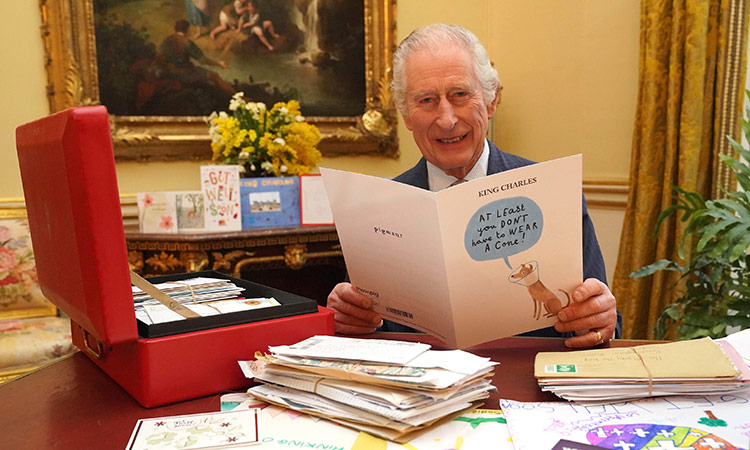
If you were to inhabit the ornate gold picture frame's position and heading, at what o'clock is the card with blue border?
The card with blue border is roughly at 11 o'clock from the ornate gold picture frame.

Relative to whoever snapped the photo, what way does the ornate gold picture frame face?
facing the viewer

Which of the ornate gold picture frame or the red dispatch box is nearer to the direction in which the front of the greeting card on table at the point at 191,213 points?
the red dispatch box

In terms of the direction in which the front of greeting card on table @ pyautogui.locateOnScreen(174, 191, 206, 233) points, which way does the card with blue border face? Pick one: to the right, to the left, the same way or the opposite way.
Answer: the same way

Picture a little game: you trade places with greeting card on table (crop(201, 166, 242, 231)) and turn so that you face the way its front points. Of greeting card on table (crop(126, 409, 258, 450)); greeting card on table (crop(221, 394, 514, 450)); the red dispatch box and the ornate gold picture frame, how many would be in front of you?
3

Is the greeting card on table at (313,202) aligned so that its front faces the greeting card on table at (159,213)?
no

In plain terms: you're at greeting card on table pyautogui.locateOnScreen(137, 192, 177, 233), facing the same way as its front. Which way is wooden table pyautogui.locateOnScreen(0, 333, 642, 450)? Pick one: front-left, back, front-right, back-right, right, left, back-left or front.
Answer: front

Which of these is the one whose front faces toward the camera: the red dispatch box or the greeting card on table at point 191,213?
the greeting card on table

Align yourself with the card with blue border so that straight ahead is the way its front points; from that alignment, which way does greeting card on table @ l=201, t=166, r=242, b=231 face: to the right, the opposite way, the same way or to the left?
the same way

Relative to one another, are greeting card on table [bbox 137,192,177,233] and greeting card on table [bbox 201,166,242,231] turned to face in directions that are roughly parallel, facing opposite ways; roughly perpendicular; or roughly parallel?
roughly parallel

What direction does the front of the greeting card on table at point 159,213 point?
toward the camera

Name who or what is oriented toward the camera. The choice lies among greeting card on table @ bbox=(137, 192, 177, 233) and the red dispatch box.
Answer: the greeting card on table

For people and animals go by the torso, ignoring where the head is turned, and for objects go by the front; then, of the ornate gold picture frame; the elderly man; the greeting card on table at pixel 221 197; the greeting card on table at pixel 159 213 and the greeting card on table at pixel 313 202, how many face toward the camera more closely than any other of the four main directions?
5

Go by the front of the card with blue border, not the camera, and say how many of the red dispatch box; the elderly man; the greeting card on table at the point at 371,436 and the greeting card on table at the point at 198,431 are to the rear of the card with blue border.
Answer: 0

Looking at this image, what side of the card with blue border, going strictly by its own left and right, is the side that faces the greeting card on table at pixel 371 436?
front

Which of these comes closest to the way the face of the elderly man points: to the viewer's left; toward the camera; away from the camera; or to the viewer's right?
toward the camera

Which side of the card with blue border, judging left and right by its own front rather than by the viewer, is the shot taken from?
front

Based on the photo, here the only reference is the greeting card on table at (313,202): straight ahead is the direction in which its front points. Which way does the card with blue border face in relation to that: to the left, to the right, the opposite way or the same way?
the same way
